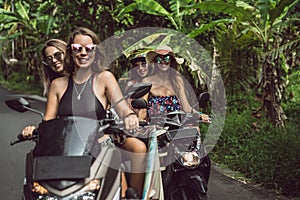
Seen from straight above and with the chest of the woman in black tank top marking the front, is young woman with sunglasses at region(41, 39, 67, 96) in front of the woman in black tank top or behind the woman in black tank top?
behind

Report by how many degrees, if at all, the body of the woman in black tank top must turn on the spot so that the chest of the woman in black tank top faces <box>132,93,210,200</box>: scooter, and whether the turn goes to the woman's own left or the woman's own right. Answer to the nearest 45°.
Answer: approximately 135° to the woman's own left

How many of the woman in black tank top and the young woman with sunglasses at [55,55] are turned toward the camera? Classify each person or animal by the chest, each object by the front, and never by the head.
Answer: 2

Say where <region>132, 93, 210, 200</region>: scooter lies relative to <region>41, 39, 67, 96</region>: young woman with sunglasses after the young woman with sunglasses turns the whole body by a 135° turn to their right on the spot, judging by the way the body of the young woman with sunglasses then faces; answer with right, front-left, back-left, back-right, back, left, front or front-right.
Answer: back

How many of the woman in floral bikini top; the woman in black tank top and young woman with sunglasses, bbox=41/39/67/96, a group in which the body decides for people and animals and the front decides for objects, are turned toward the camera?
3

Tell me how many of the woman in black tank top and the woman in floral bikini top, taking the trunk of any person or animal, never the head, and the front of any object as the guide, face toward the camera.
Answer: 2

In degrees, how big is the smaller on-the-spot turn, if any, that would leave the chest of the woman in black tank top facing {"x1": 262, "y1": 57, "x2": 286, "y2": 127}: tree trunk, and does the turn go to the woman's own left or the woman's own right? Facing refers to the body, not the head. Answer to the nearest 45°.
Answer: approximately 135° to the woman's own left

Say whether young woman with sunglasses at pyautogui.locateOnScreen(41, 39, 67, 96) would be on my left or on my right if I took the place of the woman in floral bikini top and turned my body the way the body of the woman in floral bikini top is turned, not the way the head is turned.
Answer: on my right

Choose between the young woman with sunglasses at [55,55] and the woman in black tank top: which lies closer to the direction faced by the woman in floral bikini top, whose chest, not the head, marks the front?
the woman in black tank top

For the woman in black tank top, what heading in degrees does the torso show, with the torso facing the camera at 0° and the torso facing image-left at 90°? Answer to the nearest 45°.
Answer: approximately 0°
